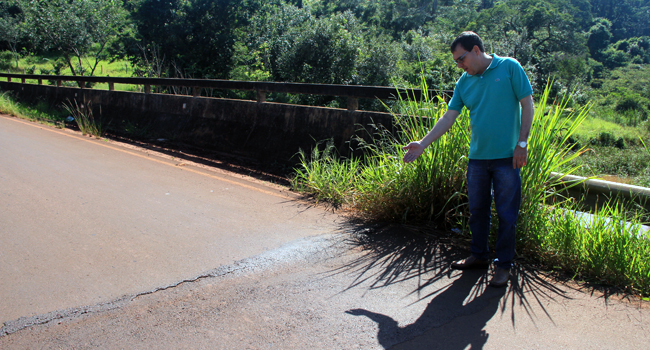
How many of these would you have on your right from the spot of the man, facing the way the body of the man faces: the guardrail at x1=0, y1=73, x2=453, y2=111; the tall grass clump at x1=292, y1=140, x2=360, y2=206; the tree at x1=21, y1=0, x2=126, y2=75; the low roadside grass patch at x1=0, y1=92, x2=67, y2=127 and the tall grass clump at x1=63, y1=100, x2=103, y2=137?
5

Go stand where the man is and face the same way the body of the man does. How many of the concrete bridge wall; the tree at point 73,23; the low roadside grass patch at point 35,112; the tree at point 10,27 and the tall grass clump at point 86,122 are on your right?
5

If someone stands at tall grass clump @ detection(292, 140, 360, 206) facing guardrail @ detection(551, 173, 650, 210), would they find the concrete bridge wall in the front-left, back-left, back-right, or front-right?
back-left

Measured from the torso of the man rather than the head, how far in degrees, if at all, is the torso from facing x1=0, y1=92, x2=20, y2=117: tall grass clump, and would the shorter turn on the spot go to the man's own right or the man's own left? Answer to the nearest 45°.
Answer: approximately 90° to the man's own right

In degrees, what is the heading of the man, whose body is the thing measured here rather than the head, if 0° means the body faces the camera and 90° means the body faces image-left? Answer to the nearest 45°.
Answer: approximately 45°

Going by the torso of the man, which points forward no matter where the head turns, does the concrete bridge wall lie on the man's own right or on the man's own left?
on the man's own right

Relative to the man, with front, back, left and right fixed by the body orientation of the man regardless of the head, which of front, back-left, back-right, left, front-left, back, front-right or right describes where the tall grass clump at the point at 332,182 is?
right

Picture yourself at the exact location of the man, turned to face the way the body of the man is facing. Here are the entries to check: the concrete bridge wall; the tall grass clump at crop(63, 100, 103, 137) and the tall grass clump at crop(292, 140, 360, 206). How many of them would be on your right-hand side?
3

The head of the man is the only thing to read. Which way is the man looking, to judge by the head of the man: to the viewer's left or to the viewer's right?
to the viewer's left

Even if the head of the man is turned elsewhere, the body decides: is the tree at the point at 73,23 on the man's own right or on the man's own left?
on the man's own right

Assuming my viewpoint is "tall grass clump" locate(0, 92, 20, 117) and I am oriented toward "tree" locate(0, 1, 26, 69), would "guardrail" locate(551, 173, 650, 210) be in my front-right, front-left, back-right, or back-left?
back-right

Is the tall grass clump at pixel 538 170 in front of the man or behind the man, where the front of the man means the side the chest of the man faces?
behind
